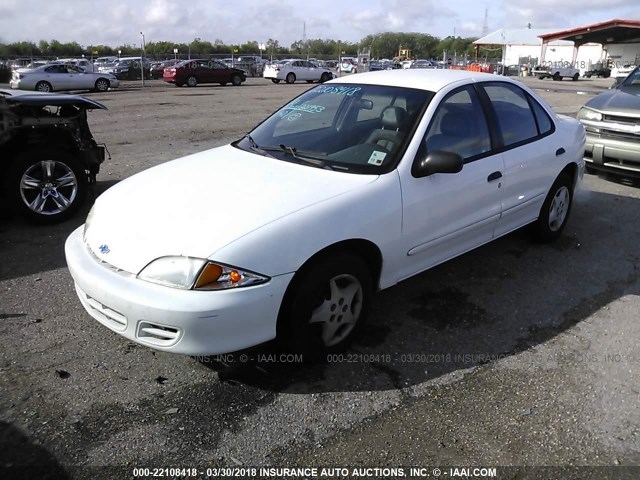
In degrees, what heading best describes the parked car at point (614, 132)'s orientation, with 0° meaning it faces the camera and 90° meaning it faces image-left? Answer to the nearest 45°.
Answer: approximately 45°

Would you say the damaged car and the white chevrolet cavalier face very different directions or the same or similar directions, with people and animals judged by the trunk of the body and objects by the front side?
very different directions

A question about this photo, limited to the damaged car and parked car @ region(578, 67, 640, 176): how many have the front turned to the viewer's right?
1

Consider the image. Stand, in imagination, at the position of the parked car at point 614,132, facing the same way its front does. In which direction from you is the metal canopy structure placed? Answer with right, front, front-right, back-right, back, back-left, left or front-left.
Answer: back-right

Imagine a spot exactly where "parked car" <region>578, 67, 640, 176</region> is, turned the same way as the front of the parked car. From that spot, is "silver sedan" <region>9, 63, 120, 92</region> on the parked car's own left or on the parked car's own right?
on the parked car's own right

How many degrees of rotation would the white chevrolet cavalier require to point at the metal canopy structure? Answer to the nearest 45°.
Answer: approximately 180°

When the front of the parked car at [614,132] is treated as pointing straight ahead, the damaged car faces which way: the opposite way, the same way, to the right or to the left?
the opposite way

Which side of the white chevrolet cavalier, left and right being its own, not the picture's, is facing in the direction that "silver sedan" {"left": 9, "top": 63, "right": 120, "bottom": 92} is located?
right

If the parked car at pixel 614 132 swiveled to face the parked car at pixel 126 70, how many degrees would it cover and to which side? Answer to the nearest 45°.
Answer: approximately 90° to its right

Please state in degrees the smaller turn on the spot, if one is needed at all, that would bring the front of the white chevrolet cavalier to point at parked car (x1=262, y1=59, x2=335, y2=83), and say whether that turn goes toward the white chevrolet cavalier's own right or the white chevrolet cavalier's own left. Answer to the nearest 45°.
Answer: approximately 135° to the white chevrolet cavalier's own right

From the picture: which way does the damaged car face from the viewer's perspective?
to the viewer's right

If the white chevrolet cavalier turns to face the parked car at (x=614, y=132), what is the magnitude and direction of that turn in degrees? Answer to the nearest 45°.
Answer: approximately 180°

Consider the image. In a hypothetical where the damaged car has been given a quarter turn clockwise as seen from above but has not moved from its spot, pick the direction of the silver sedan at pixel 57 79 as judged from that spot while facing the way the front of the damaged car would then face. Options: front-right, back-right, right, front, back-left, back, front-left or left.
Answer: back
